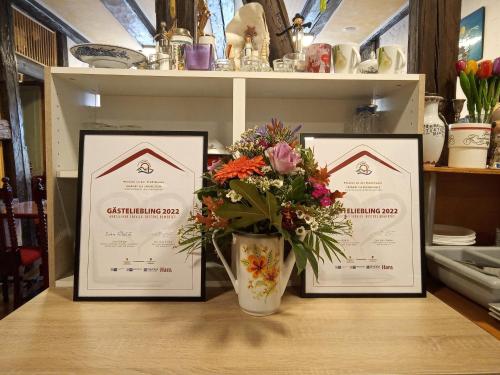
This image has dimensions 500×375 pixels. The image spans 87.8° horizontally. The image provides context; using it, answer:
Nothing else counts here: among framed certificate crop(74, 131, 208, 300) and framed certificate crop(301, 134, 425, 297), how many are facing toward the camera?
2

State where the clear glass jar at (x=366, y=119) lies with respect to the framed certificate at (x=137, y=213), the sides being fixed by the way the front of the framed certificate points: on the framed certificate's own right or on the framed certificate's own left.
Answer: on the framed certificate's own left

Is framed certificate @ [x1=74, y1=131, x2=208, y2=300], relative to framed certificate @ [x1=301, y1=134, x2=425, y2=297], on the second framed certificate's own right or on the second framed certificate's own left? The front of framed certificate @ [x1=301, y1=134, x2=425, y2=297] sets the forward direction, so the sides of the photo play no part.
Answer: on the second framed certificate's own right

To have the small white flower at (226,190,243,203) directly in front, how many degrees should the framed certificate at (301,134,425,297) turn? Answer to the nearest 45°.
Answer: approximately 45° to its right

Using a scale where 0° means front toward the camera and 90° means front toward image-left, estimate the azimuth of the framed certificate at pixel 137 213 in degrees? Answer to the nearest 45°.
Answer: approximately 0°
